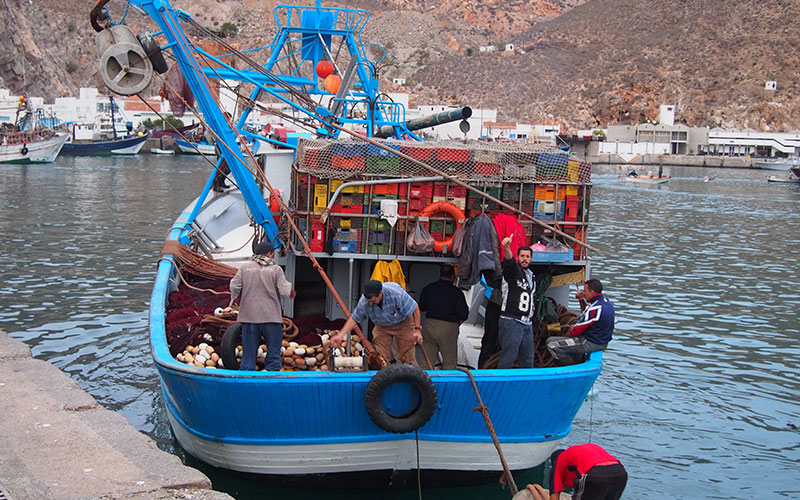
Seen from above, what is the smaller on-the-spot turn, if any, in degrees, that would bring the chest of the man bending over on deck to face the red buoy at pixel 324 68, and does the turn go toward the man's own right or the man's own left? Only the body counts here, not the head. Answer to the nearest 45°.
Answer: approximately 135° to the man's own right

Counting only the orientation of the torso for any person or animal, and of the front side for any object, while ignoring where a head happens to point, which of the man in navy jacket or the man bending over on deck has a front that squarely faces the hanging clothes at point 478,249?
the man in navy jacket

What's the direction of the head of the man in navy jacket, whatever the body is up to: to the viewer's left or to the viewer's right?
to the viewer's left

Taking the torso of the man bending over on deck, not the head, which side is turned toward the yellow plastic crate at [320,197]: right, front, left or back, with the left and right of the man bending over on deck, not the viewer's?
right

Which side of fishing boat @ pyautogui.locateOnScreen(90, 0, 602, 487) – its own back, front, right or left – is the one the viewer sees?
back

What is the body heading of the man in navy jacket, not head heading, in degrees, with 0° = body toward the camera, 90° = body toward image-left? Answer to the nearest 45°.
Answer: approximately 90°
